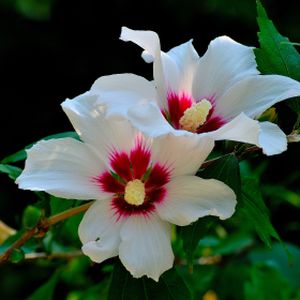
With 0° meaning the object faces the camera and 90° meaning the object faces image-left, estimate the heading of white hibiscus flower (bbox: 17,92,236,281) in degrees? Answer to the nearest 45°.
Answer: approximately 0°
